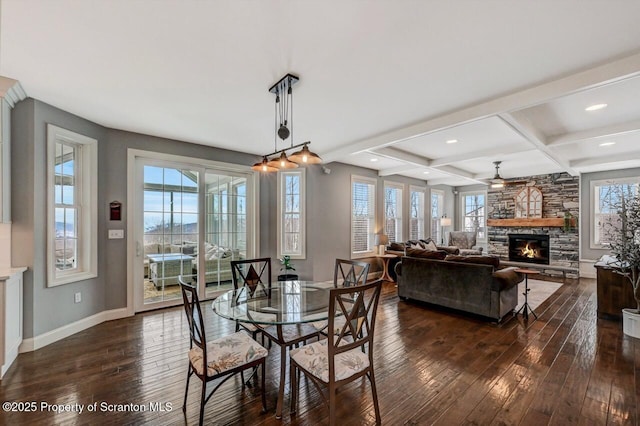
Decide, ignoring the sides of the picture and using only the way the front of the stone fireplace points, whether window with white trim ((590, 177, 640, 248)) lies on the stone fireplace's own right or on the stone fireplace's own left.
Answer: on the stone fireplace's own left

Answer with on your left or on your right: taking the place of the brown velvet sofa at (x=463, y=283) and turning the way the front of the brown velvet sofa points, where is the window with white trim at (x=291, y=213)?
on your left

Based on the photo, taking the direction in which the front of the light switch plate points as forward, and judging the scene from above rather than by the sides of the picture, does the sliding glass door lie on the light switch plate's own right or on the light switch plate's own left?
on the light switch plate's own left

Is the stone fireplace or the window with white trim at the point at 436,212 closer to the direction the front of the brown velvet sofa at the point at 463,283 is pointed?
the stone fireplace

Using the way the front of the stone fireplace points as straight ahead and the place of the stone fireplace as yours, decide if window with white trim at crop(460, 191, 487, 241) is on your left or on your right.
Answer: on your right

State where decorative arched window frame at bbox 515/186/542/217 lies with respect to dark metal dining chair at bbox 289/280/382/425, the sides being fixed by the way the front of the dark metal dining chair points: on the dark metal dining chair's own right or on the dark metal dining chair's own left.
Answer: on the dark metal dining chair's own right

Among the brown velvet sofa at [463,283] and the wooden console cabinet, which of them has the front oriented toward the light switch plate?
the wooden console cabinet

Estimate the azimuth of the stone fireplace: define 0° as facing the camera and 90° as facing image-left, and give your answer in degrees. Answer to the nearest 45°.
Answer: approximately 45°

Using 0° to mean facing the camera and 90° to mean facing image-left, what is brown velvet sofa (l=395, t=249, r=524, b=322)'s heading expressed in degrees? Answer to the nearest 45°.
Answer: approximately 225°

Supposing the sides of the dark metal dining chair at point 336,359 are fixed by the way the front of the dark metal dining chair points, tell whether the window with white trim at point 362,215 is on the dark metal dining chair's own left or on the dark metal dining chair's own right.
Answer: on the dark metal dining chair's own right
